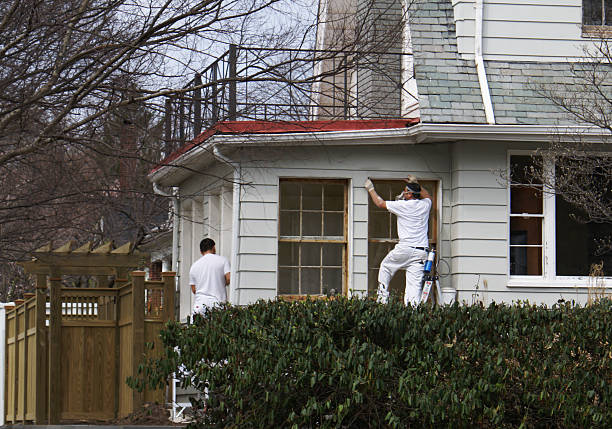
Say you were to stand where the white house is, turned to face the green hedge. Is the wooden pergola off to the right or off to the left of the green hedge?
right

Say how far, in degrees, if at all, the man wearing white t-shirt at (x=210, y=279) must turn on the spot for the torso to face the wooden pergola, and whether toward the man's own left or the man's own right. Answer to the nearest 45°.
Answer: approximately 135° to the man's own left

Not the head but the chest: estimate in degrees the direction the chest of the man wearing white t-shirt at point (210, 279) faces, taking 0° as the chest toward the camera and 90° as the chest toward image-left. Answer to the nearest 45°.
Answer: approximately 180°

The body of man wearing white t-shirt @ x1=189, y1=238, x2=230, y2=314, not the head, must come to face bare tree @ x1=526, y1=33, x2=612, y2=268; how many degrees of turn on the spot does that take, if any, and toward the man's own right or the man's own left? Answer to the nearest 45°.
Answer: approximately 90° to the man's own right

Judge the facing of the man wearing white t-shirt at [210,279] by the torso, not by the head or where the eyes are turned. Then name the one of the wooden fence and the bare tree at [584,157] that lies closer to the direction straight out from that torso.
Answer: the bare tree

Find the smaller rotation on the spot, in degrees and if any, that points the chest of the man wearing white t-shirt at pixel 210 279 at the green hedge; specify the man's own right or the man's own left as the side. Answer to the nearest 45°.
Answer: approximately 180°

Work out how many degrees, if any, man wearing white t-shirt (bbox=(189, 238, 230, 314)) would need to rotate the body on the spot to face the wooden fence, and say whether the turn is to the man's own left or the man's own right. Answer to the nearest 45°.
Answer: approximately 135° to the man's own left

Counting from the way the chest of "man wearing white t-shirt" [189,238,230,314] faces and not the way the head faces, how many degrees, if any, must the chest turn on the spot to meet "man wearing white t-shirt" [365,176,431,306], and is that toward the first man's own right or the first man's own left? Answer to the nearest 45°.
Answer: approximately 90° to the first man's own right

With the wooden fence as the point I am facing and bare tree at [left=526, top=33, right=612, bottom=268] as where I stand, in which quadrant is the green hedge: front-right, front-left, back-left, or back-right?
front-left
